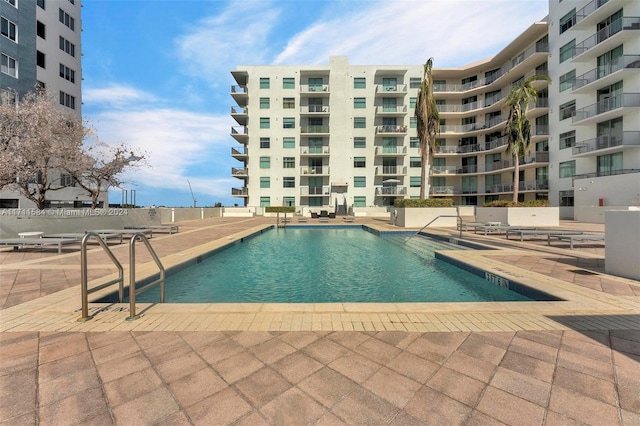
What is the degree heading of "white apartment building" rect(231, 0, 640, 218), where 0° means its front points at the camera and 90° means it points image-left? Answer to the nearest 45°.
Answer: approximately 0°

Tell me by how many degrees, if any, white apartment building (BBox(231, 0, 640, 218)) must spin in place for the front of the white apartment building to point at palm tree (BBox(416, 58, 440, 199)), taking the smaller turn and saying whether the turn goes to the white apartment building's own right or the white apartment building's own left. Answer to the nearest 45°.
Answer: approximately 45° to the white apartment building's own left

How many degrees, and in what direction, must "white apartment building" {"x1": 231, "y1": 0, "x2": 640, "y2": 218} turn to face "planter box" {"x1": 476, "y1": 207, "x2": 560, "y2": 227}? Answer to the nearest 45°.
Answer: approximately 45° to its left

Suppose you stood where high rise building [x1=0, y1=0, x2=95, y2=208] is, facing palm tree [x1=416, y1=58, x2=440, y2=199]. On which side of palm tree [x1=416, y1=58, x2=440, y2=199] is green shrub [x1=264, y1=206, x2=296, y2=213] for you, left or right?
left

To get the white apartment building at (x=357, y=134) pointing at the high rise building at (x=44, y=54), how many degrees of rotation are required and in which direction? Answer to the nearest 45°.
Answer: approximately 45° to its right

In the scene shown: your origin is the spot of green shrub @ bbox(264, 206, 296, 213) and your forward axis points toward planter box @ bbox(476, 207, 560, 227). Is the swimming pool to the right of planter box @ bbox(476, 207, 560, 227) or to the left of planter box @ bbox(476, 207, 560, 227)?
right
